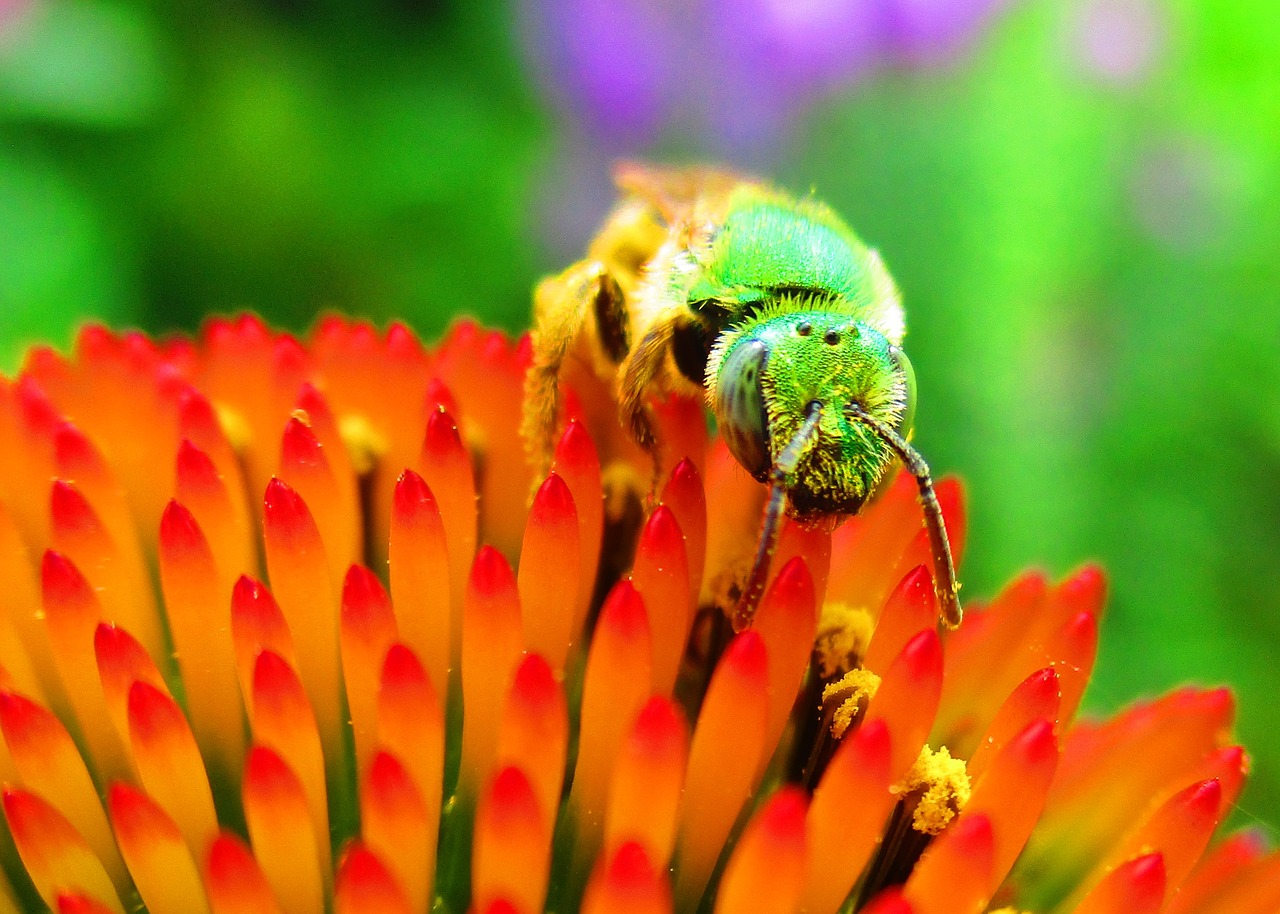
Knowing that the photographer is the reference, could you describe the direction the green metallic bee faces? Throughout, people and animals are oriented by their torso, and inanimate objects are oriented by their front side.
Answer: facing the viewer and to the right of the viewer
